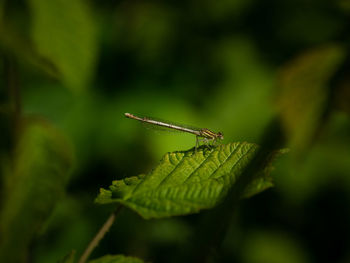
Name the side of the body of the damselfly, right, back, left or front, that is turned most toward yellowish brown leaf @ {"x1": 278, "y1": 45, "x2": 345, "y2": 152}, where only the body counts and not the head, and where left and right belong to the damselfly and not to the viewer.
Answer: front

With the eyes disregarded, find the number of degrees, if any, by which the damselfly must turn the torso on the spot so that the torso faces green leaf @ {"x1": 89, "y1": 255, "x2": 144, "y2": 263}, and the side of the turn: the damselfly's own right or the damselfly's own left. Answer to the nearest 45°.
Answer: approximately 90° to the damselfly's own right

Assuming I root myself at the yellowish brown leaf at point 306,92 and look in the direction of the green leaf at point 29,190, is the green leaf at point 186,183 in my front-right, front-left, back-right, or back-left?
front-left

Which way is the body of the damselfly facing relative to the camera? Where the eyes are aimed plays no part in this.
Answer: to the viewer's right

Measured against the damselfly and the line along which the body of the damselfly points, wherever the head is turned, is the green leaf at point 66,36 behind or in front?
behind
